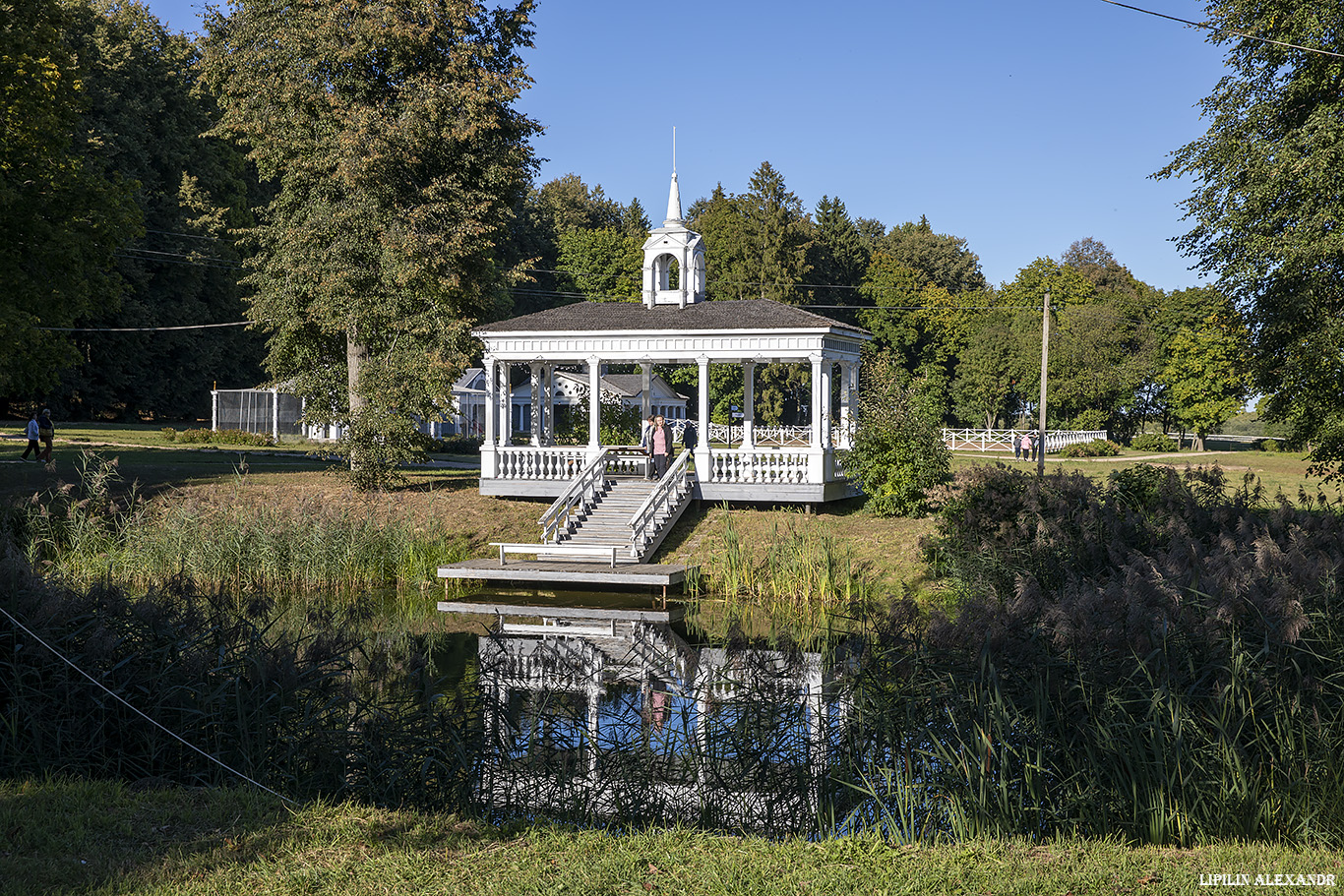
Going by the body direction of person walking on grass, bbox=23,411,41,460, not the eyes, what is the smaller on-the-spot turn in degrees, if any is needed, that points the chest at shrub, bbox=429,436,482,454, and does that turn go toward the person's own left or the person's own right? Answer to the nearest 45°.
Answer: approximately 45° to the person's own left

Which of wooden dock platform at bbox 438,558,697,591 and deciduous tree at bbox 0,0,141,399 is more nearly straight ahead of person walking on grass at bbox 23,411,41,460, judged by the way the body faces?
the wooden dock platform

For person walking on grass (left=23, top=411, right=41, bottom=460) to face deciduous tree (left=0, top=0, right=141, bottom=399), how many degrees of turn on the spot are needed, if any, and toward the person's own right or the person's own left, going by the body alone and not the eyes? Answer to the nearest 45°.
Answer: approximately 90° to the person's own right
